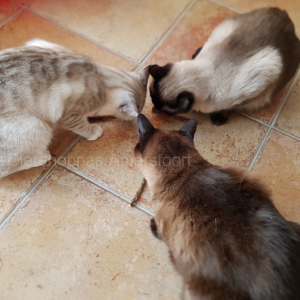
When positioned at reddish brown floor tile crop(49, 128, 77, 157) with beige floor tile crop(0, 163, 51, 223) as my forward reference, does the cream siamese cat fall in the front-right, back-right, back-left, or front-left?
back-left

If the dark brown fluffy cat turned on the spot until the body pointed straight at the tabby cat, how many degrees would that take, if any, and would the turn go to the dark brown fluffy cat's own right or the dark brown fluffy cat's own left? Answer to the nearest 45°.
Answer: approximately 45° to the dark brown fluffy cat's own left

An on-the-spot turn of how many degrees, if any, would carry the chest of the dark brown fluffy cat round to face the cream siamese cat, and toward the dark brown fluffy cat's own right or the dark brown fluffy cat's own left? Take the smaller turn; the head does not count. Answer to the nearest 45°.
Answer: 0° — it already faces it

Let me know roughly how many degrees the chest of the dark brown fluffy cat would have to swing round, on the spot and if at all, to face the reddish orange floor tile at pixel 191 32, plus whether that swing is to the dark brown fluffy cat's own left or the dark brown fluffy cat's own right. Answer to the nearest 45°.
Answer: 0° — it already faces it

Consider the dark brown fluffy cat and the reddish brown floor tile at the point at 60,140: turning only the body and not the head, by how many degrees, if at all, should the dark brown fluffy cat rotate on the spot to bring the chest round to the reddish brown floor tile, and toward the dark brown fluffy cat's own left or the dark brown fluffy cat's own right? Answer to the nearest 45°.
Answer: approximately 45° to the dark brown fluffy cat's own left

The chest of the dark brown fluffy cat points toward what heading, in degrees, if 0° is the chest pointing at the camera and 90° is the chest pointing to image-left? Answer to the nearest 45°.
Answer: approximately 135°
